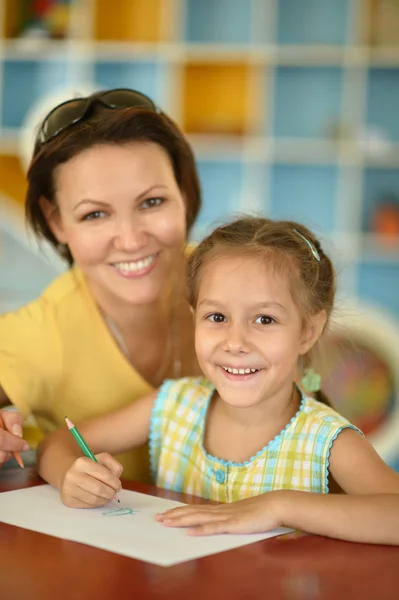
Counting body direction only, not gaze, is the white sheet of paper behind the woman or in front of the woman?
in front

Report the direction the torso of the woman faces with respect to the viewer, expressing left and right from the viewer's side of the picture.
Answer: facing the viewer and to the right of the viewer

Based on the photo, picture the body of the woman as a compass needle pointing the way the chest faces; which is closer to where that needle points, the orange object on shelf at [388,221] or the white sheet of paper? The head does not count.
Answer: the white sheet of paper
